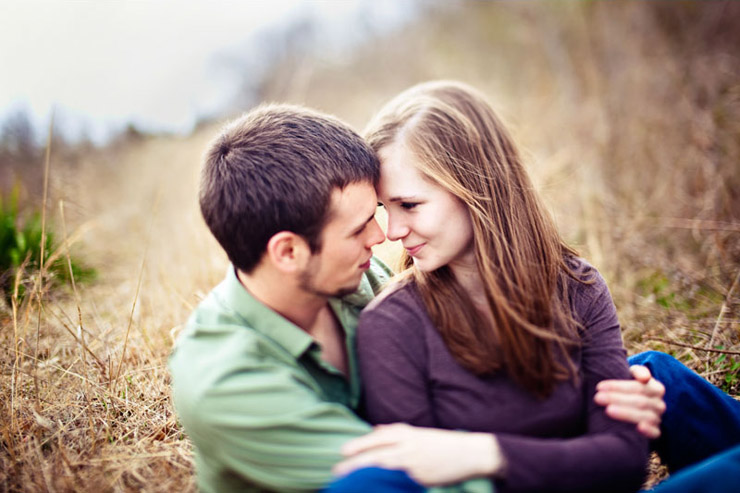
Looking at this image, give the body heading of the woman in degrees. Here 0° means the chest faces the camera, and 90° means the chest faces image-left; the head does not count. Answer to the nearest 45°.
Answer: approximately 45°

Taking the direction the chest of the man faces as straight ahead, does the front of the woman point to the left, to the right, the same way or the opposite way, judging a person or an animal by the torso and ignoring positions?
to the right

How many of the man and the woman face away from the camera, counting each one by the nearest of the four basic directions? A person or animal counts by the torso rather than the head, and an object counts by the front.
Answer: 0

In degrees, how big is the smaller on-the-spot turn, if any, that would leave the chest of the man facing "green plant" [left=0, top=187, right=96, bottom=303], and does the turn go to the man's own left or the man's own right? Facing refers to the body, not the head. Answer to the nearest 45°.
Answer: approximately 180°

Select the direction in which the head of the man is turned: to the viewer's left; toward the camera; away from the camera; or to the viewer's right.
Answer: to the viewer's right

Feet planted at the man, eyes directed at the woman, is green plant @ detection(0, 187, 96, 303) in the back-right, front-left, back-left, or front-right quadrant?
back-left

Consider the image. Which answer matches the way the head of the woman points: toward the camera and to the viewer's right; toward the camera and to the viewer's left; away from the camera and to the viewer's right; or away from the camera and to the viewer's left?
toward the camera and to the viewer's left
